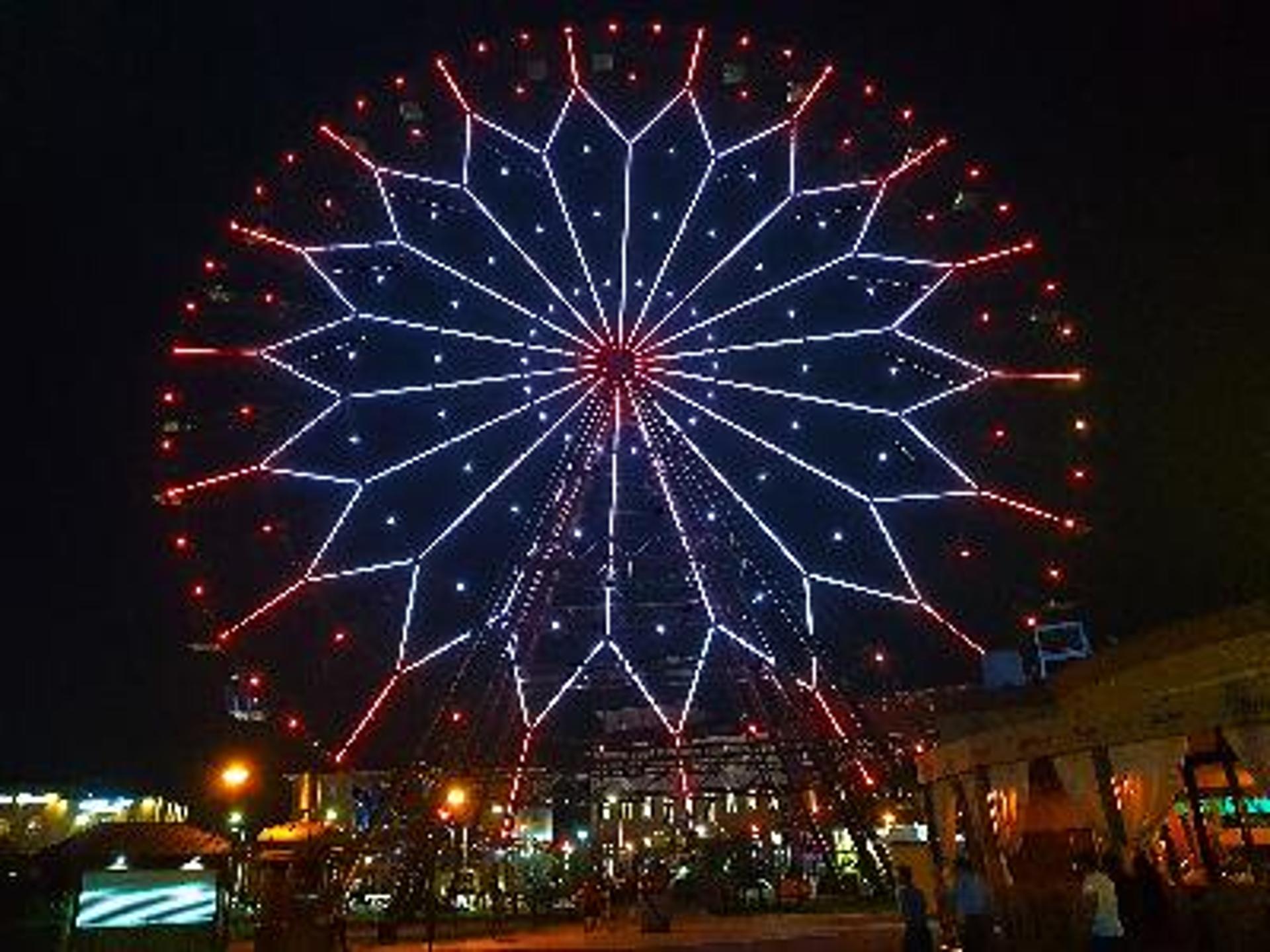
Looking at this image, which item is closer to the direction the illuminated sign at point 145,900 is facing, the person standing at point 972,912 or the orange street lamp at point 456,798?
the person standing

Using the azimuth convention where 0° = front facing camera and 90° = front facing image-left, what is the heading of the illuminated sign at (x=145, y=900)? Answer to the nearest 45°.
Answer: approximately 0°

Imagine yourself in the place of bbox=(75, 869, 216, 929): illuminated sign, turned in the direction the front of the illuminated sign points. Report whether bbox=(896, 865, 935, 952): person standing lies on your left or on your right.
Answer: on your left

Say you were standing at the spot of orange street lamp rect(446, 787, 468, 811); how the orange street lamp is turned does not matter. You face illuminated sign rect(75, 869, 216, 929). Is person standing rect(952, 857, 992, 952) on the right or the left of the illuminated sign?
left

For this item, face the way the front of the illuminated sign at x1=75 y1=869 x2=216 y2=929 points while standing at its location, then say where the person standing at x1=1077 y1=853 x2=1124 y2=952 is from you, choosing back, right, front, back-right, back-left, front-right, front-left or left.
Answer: front-left

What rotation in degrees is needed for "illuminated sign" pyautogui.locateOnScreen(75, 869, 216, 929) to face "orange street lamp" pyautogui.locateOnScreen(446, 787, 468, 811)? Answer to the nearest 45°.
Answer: approximately 135° to its left

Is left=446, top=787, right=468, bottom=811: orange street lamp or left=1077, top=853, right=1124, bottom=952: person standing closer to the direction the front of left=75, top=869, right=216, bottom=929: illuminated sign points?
the person standing
